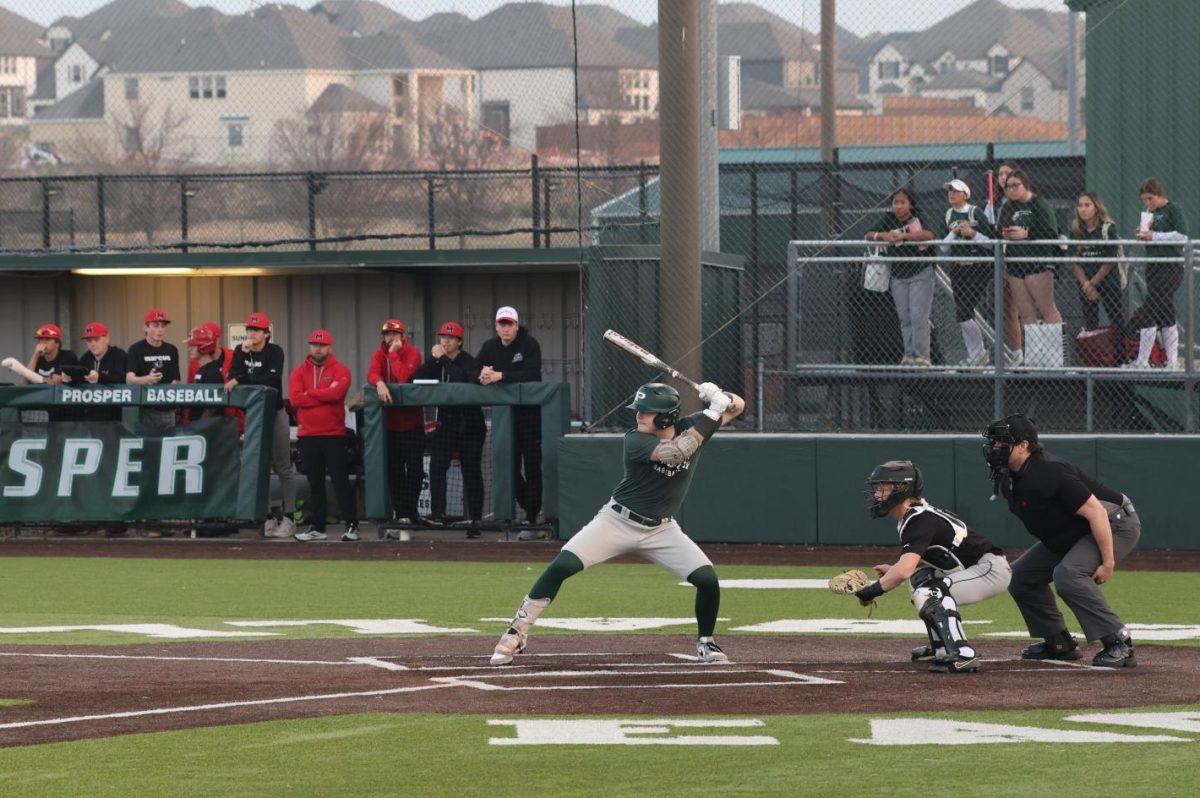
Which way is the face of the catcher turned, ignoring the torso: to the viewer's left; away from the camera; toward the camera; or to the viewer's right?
to the viewer's left

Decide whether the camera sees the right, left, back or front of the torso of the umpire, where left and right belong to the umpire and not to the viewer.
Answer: left

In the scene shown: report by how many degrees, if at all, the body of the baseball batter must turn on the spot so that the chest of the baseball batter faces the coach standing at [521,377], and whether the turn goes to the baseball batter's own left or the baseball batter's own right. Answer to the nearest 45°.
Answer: approximately 180°

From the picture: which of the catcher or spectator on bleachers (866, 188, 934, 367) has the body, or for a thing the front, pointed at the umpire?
the spectator on bleachers

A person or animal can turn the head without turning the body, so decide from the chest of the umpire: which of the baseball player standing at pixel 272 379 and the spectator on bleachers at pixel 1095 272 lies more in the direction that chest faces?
the baseball player standing

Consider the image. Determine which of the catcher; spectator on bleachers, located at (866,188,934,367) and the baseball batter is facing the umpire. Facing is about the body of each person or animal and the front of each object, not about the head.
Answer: the spectator on bleachers

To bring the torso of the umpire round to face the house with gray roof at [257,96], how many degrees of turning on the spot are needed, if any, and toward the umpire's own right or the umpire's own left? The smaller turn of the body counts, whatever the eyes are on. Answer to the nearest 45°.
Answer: approximately 45° to the umpire's own right

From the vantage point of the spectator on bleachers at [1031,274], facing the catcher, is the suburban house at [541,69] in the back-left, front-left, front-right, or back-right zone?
back-right

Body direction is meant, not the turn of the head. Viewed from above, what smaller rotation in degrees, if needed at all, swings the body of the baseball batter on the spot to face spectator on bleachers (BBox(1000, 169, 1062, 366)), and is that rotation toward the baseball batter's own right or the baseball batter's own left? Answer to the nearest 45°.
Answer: approximately 135° to the baseball batter's own left

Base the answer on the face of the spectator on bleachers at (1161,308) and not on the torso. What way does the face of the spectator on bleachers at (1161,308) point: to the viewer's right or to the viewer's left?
to the viewer's left

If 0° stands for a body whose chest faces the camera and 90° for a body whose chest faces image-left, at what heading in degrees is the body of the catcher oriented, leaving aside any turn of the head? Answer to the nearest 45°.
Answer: approximately 90°

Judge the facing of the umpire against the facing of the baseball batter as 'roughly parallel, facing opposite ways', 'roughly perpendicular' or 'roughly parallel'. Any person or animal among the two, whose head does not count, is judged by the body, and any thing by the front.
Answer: roughly perpendicular
